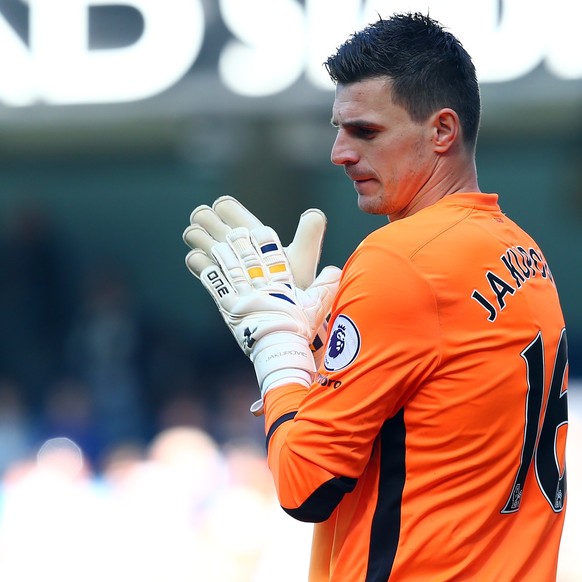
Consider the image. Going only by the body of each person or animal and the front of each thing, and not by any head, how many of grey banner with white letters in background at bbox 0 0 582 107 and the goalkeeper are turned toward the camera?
1

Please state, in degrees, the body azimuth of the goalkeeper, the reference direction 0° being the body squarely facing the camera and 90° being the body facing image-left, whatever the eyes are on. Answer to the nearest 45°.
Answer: approximately 135°

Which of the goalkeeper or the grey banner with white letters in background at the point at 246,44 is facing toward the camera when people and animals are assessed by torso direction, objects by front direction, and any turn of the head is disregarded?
the grey banner with white letters in background

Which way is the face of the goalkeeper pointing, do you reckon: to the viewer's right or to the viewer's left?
to the viewer's left

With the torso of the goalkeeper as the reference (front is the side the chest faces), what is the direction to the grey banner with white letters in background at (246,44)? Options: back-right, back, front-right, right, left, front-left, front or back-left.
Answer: front-right

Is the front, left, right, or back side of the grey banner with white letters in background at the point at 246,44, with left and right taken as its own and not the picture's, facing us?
front

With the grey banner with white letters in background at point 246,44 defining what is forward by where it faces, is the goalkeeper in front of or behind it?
in front
